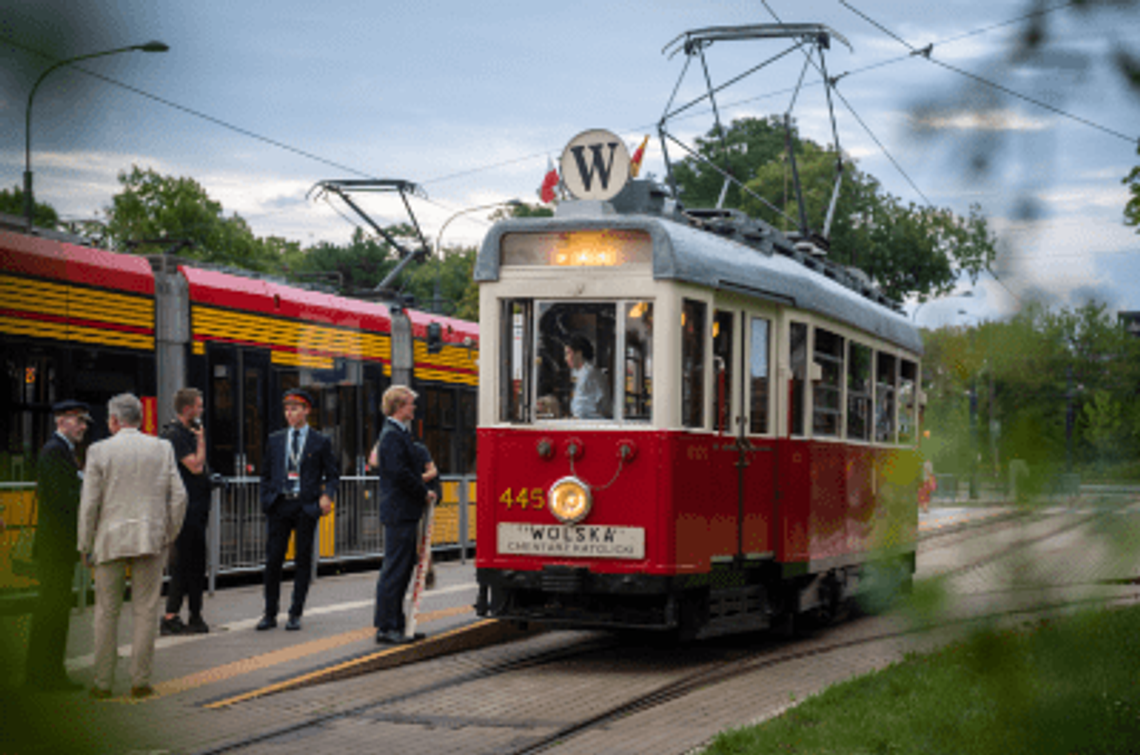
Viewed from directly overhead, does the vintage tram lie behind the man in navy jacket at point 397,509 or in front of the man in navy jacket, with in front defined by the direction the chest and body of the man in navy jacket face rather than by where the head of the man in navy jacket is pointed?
in front

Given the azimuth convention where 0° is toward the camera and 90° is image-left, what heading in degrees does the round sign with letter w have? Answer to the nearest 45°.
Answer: approximately 0°

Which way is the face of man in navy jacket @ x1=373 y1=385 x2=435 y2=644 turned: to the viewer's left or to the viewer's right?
to the viewer's right

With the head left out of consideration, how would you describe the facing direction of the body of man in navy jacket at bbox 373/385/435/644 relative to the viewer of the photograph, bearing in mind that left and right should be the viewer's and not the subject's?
facing to the right of the viewer

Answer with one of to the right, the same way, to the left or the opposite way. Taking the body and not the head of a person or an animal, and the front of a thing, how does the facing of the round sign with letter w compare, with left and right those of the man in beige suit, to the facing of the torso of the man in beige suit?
the opposite way

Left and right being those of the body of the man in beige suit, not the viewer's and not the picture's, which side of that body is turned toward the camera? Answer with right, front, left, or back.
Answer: back

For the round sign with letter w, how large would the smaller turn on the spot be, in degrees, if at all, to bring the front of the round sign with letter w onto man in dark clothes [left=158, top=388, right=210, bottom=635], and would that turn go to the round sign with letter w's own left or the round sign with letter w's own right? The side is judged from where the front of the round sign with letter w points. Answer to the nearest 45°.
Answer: approximately 90° to the round sign with letter w's own right

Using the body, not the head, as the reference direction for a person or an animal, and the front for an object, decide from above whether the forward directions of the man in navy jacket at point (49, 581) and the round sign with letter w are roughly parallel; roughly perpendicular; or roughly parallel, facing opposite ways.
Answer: roughly perpendicular

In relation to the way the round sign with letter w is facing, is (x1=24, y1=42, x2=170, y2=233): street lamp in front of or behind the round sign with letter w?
behind

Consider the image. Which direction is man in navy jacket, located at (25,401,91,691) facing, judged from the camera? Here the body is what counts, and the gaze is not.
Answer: to the viewer's right
